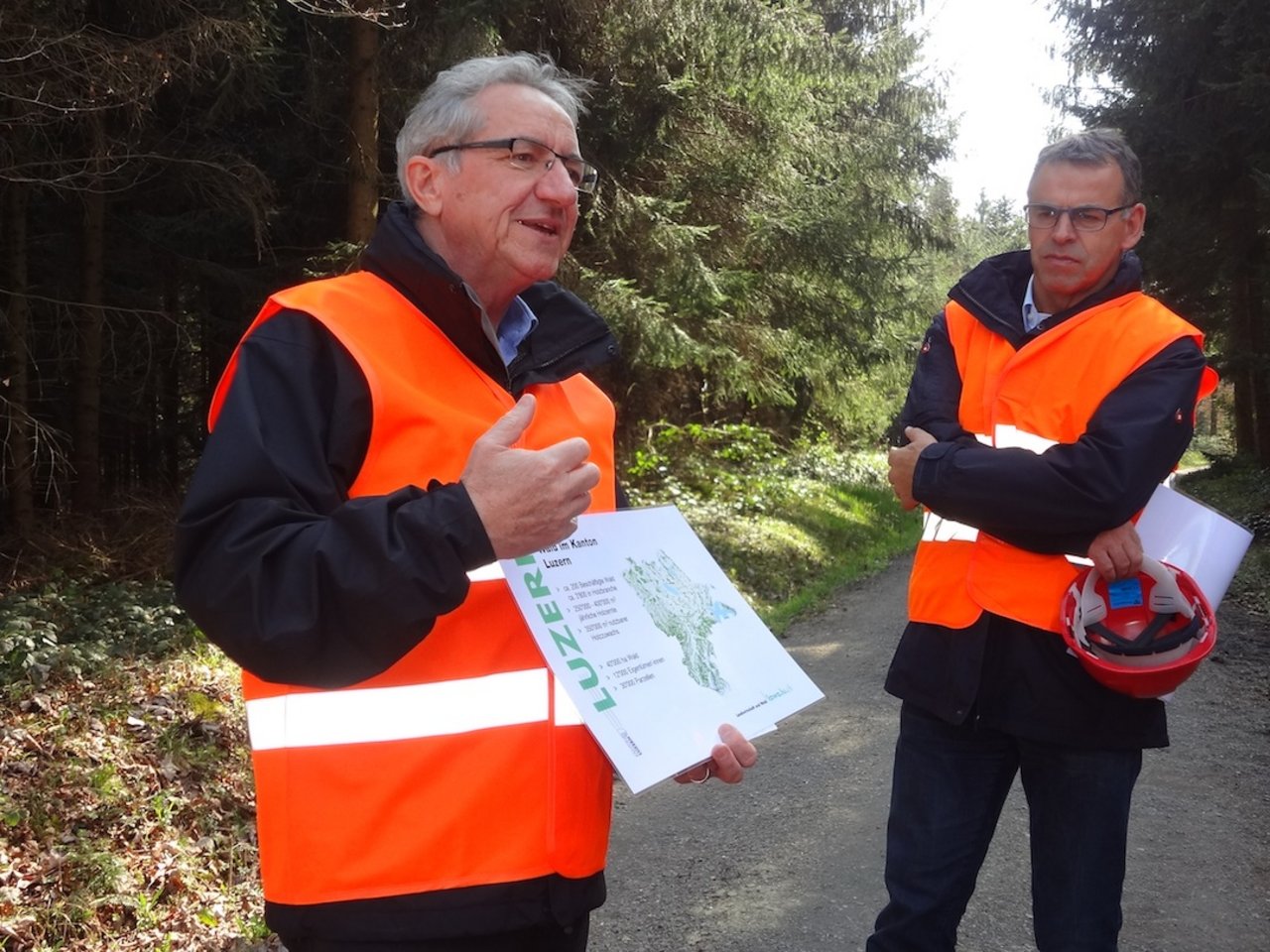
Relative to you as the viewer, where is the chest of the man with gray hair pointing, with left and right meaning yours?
facing the viewer and to the right of the viewer

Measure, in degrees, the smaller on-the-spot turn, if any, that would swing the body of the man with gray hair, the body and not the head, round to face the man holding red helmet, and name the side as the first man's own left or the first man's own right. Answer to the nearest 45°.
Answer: approximately 90° to the first man's own left

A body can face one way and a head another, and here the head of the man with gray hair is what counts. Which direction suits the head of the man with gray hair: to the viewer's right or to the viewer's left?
to the viewer's right

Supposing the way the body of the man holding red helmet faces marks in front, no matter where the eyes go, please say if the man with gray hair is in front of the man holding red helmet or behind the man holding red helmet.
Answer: in front

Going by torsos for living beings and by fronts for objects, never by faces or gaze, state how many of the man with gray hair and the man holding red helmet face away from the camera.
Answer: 0
